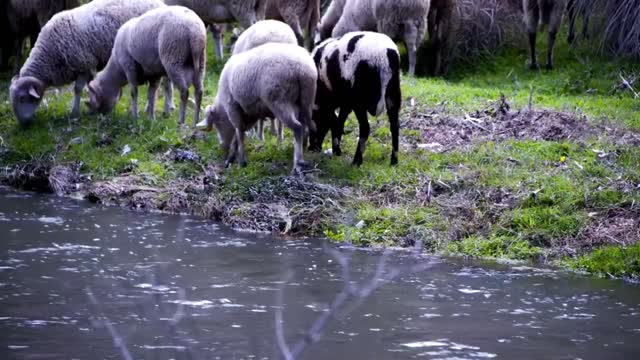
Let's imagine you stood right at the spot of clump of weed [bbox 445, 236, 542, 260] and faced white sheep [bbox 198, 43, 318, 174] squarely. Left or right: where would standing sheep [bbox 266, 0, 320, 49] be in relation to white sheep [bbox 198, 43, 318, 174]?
right

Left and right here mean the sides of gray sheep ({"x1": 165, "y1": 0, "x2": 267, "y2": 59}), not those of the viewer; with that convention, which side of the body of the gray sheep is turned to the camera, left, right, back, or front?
left

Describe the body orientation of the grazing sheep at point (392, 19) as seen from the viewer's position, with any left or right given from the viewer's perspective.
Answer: facing to the left of the viewer

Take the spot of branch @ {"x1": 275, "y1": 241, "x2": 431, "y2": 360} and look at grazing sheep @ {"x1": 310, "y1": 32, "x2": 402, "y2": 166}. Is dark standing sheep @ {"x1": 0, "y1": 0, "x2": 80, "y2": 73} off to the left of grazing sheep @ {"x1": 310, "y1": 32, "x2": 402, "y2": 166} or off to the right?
left

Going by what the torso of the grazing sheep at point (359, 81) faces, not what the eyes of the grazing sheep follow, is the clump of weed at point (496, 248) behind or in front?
behind

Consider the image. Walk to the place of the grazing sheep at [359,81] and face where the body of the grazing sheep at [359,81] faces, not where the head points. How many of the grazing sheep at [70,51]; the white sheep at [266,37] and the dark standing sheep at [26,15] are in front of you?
3

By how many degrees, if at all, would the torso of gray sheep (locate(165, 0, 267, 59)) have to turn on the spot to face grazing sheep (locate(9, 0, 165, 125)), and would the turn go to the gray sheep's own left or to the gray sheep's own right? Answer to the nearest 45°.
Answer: approximately 45° to the gray sheep's own left

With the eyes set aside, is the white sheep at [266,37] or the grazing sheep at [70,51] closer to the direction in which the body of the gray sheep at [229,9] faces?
the grazing sheep

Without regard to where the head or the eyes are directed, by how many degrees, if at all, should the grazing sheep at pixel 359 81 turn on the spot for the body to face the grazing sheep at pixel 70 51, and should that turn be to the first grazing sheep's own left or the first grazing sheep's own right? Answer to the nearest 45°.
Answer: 0° — it already faces it

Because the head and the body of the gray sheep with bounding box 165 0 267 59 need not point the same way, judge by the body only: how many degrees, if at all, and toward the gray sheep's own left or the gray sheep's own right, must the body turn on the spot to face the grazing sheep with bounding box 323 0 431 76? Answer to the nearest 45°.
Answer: approximately 180°

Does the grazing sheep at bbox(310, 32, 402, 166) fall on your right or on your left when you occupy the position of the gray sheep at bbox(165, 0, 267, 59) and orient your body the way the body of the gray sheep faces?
on your left

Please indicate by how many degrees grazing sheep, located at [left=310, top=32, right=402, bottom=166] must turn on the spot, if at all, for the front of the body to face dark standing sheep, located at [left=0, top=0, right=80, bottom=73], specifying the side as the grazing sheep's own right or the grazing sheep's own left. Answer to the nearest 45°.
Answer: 0° — it already faces it
